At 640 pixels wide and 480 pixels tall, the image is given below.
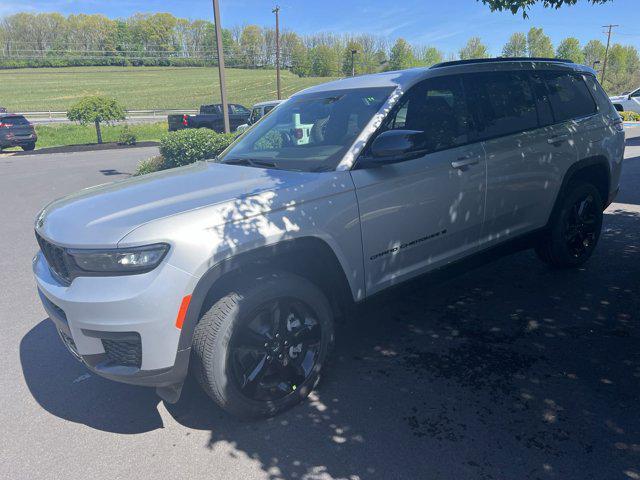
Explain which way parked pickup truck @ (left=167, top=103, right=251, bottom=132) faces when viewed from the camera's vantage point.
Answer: facing away from the viewer and to the right of the viewer

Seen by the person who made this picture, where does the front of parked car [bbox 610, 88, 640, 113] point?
facing to the left of the viewer

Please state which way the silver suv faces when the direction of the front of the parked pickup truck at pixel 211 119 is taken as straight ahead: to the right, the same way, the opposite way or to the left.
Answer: the opposite way

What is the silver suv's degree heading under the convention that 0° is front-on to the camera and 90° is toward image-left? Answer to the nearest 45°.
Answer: approximately 45°

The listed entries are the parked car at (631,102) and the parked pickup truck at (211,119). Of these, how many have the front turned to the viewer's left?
1

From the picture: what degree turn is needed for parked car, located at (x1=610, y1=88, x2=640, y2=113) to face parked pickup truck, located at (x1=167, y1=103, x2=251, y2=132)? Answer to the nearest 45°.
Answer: approximately 45° to its left

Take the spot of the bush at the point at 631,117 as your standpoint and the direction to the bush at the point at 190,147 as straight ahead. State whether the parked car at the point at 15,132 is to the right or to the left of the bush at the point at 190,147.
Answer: right

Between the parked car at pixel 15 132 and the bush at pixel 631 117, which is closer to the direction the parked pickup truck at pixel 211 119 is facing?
the bush
